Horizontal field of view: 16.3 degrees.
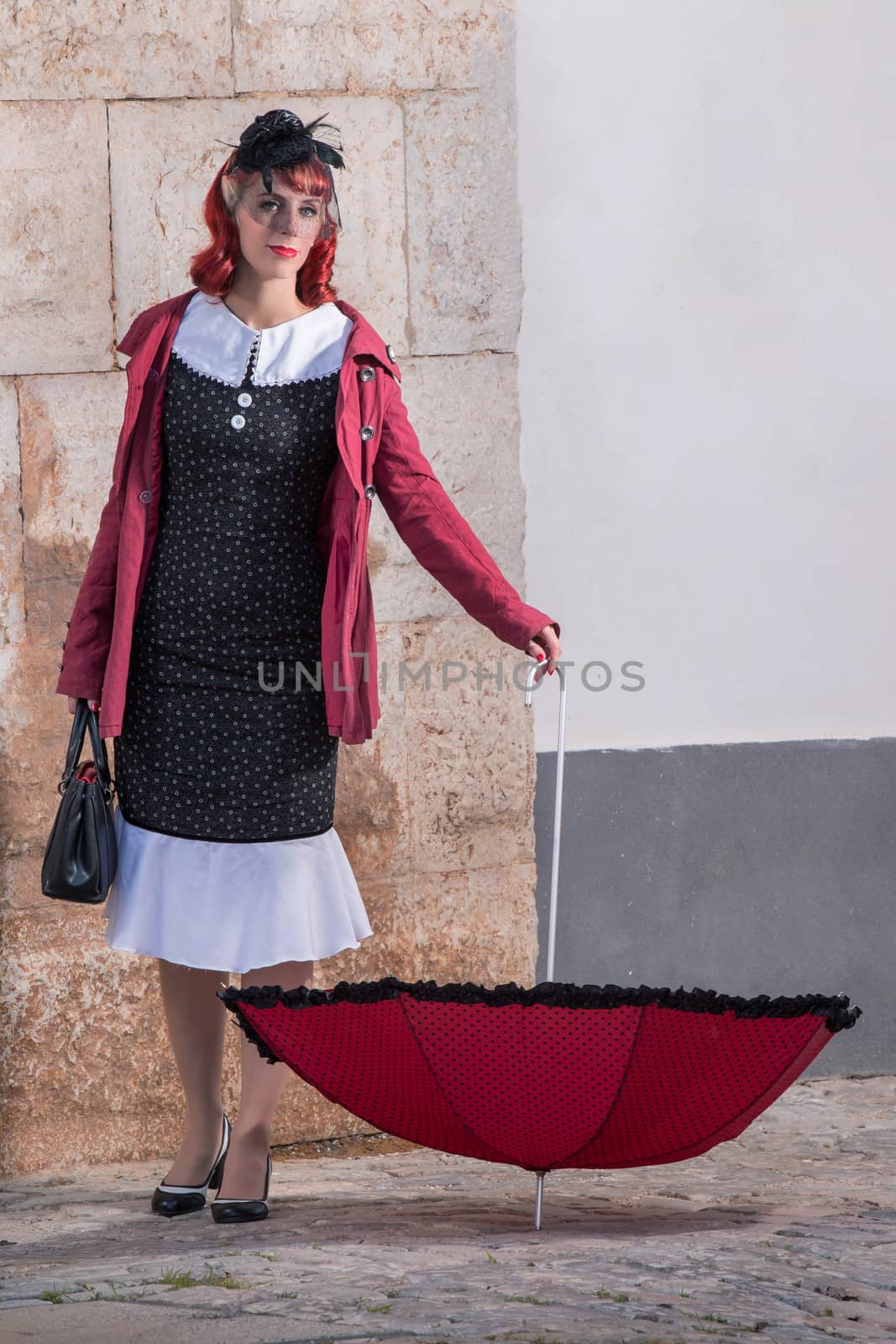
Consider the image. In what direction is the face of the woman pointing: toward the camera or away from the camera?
toward the camera

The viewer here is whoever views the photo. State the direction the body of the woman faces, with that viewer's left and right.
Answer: facing the viewer
